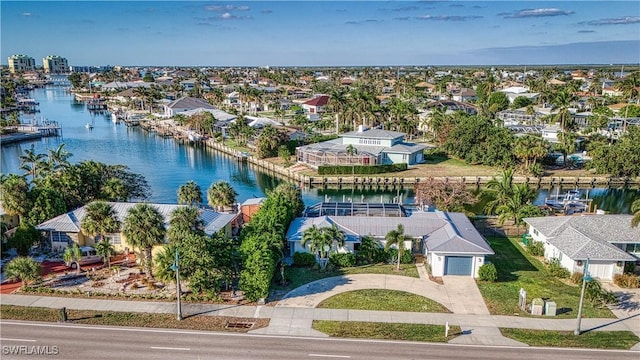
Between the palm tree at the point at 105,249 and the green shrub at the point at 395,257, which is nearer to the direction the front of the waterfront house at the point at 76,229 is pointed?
the palm tree

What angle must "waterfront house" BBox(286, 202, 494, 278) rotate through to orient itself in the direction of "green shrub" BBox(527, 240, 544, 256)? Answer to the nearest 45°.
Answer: approximately 90° to its left

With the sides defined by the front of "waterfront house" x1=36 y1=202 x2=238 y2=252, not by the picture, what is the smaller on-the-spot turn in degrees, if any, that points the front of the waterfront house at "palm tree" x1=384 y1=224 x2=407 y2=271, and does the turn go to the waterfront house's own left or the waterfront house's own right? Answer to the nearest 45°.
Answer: approximately 45° to the waterfront house's own left

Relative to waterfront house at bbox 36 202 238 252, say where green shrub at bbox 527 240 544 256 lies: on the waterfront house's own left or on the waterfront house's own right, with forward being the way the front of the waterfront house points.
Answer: on the waterfront house's own left

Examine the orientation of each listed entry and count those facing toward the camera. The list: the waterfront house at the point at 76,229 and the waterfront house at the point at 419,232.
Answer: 2

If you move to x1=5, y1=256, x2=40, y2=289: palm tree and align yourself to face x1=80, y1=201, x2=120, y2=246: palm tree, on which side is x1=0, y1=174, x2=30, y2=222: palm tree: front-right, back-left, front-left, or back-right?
front-left

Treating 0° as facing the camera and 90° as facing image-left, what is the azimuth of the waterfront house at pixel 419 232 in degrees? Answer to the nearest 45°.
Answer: approximately 0°

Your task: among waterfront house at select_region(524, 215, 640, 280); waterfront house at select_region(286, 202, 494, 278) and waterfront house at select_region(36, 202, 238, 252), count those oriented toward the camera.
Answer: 3

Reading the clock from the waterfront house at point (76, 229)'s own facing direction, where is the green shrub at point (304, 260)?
The green shrub is roughly at 10 o'clock from the waterfront house.

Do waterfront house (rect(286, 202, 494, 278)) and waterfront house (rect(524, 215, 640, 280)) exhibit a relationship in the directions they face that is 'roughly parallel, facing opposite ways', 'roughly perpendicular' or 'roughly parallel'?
roughly parallel

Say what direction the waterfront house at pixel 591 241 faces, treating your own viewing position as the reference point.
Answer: facing the viewer

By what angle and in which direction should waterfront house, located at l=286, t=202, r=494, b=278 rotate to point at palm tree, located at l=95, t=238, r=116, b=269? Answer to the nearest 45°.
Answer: approximately 90° to its right

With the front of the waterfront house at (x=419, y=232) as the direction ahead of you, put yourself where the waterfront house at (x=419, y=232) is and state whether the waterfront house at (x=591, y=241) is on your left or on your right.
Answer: on your left
